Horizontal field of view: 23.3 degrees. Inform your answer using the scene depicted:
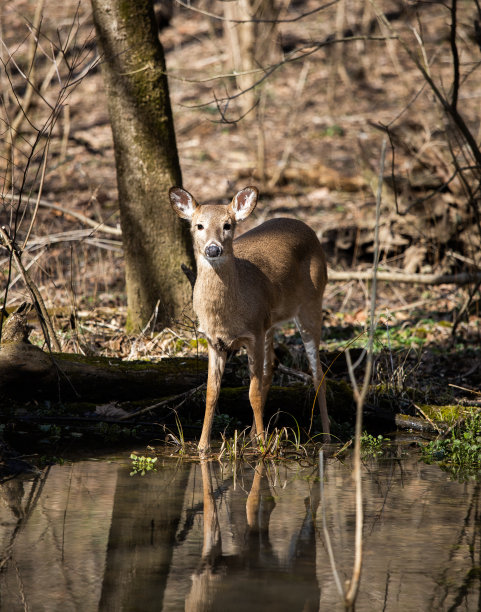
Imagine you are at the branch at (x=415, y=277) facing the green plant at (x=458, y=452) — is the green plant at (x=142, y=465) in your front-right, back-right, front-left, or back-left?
front-right

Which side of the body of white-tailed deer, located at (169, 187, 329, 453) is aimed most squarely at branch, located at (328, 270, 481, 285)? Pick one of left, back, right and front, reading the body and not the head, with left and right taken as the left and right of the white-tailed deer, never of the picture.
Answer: back

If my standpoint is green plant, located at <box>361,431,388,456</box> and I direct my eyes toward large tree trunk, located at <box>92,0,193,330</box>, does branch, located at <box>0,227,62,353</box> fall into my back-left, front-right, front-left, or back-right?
front-left

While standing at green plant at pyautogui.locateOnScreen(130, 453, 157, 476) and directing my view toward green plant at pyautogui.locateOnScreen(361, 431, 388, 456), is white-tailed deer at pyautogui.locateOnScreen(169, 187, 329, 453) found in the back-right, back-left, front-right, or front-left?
front-left

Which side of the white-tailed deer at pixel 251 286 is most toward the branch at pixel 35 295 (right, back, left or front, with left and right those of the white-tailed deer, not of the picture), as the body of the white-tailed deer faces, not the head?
right

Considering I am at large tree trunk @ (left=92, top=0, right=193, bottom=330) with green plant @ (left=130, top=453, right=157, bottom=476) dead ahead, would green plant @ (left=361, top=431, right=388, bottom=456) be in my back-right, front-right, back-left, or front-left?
front-left

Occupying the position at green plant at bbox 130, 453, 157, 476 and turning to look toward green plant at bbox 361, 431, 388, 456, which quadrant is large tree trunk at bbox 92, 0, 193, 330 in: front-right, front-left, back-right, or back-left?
front-left

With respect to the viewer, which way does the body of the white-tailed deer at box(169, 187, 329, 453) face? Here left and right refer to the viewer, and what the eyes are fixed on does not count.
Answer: facing the viewer and to the left of the viewer

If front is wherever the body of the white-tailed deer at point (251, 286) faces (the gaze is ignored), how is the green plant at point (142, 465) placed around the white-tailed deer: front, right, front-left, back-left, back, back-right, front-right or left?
front

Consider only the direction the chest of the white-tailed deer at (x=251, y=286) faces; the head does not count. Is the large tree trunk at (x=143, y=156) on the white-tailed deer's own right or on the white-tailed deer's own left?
on the white-tailed deer's own right
